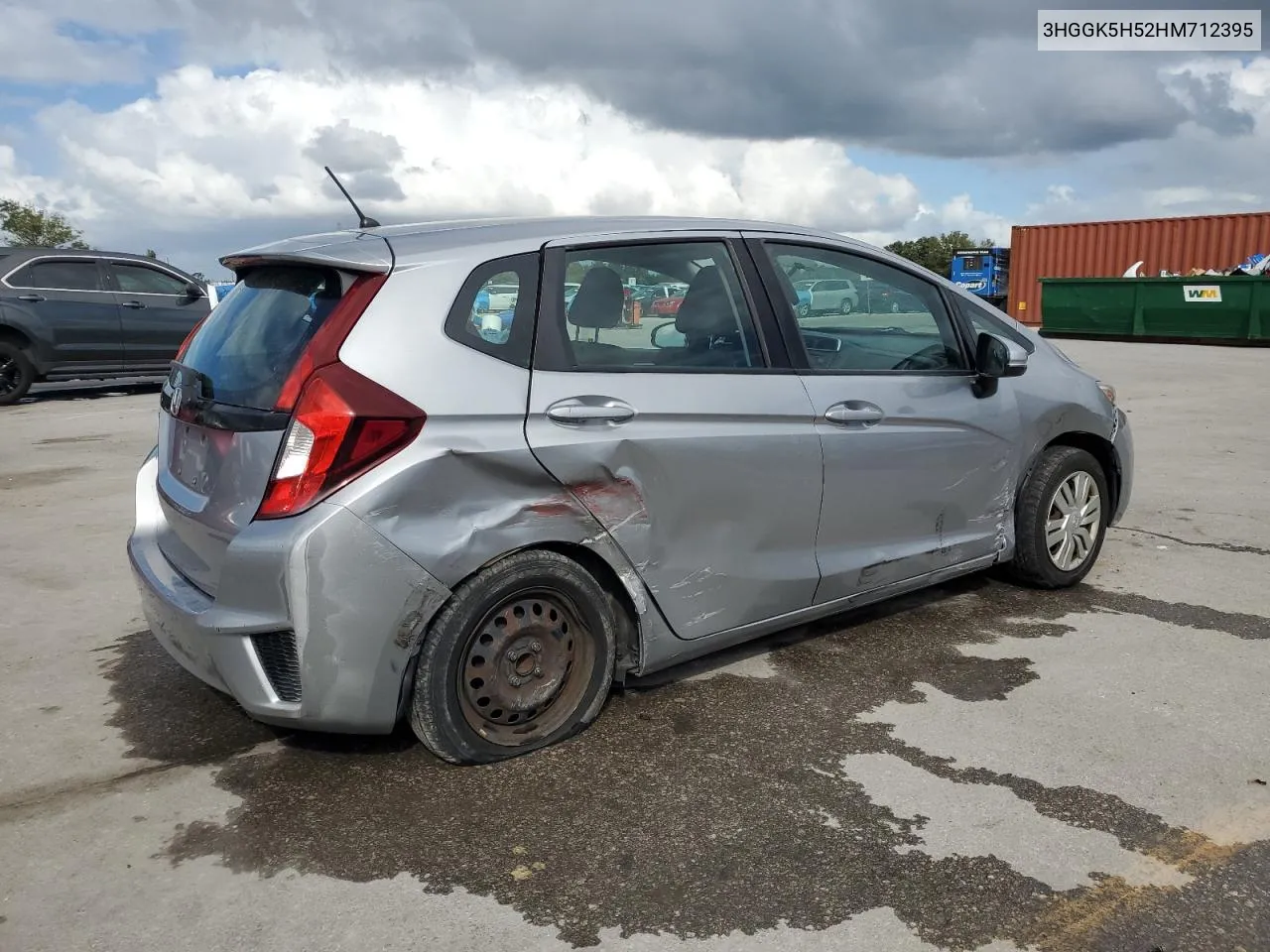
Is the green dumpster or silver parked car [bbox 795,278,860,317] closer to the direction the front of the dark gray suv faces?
the green dumpster

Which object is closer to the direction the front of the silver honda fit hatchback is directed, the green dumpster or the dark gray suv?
the green dumpster

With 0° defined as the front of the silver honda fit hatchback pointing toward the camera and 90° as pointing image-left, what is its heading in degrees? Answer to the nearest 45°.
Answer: approximately 225°

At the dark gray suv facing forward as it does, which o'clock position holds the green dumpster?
The green dumpster is roughly at 12 o'clock from the dark gray suv.

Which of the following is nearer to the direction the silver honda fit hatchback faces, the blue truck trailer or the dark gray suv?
the blue truck trailer

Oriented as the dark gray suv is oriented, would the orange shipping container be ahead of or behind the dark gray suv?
ahead

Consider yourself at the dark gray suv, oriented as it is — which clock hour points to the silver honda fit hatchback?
The silver honda fit hatchback is roughly at 3 o'clock from the dark gray suv.

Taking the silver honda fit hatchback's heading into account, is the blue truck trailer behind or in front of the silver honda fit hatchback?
in front

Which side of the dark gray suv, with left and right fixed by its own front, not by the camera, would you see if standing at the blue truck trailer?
front

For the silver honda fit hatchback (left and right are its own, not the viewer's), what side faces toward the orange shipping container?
front

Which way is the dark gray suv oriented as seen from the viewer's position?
to the viewer's right

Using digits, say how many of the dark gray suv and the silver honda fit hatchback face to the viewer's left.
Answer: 0
